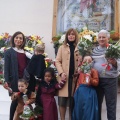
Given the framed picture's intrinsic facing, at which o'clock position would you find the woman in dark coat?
The woman in dark coat is roughly at 1 o'clock from the framed picture.

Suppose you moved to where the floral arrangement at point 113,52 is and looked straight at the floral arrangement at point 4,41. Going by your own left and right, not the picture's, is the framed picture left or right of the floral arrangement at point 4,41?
right

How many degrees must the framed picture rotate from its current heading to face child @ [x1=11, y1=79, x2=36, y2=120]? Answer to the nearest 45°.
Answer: approximately 45° to its right

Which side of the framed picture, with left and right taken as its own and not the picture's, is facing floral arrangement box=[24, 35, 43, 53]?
right

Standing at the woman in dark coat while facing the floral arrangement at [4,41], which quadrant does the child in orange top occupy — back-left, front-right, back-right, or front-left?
back-right

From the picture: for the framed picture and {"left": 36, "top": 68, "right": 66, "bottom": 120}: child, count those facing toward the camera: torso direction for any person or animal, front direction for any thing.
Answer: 2

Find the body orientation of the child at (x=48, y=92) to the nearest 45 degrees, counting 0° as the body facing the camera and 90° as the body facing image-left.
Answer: approximately 0°

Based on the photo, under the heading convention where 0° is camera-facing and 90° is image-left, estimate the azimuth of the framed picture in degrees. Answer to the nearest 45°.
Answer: approximately 0°
